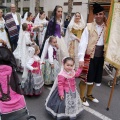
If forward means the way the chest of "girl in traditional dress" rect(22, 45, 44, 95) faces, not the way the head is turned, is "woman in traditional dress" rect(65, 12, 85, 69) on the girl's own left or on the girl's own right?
on the girl's own left

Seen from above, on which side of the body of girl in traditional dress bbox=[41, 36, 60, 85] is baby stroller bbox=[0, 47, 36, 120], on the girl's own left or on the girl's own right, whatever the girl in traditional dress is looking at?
on the girl's own right

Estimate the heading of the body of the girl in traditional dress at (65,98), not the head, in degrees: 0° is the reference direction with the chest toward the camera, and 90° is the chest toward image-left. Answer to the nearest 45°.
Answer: approximately 315°

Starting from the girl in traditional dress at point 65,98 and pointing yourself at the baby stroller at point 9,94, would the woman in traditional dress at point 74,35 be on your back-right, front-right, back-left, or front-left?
back-right

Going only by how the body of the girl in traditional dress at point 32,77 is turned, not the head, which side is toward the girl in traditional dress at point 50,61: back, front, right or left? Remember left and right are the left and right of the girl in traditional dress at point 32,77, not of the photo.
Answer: left

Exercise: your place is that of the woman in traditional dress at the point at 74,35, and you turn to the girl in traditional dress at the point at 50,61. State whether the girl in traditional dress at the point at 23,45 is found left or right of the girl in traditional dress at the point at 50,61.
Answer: right

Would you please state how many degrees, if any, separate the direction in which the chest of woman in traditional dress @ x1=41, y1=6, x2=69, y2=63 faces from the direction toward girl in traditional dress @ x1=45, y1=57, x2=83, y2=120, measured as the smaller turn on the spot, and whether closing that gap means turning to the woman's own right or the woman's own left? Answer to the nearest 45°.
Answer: approximately 45° to the woman's own right

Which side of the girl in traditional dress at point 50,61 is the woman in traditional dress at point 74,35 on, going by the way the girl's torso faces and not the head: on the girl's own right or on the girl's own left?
on the girl's own left
